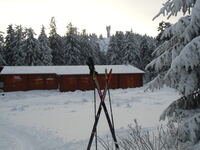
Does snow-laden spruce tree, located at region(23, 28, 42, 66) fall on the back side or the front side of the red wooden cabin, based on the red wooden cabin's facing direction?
on the back side

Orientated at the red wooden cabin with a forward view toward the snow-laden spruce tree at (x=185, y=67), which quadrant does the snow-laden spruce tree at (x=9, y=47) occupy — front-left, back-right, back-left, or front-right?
back-right

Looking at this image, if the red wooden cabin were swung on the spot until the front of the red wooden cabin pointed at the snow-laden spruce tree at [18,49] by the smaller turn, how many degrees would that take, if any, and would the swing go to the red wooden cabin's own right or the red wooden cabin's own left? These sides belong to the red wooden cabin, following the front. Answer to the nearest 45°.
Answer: approximately 135° to the red wooden cabin's own right

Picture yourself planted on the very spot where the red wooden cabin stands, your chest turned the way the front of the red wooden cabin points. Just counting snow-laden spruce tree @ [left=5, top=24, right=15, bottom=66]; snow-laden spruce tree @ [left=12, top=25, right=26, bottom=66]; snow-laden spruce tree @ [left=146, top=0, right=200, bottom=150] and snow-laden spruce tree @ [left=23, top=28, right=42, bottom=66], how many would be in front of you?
1

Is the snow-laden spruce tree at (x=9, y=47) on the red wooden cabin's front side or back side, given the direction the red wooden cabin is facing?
on the back side

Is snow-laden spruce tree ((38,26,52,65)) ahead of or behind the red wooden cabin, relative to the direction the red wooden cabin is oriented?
behind

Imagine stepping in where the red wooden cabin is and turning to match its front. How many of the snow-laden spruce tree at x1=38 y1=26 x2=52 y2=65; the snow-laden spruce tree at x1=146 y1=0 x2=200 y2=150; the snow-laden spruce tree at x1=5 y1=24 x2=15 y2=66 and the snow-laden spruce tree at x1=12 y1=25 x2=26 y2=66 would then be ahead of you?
1

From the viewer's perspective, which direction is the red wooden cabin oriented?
toward the camera

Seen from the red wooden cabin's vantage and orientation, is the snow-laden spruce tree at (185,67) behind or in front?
in front

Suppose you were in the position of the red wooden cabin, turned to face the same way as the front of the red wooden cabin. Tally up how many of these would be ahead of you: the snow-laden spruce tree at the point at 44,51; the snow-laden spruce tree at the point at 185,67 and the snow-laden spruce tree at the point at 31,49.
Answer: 1
